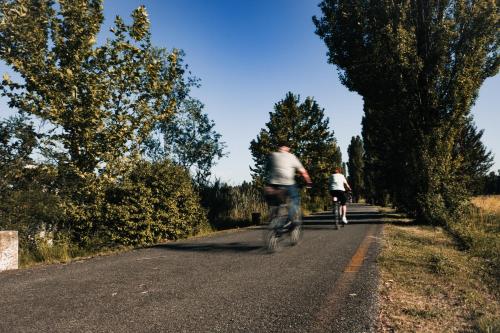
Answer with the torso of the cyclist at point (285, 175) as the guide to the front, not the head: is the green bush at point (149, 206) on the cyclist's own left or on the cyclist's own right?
on the cyclist's own left

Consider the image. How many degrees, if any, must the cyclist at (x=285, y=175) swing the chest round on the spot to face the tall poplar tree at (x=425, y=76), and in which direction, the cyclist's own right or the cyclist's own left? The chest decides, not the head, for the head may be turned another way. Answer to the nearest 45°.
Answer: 0° — they already face it

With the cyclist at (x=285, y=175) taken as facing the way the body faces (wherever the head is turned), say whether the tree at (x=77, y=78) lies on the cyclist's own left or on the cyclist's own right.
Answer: on the cyclist's own left

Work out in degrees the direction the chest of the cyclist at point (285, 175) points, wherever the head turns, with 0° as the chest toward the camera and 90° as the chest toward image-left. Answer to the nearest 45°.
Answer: approximately 225°

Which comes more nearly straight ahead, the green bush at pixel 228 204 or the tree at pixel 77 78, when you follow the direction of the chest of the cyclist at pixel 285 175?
the green bush

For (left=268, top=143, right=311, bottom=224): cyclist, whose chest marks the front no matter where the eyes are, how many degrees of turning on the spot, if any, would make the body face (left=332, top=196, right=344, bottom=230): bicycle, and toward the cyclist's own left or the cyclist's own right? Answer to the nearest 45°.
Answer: approximately 45° to the cyclist's own left

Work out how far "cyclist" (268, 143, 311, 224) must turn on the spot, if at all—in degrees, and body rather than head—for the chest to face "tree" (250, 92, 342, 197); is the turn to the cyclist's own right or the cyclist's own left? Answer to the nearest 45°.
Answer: approximately 45° to the cyclist's own left

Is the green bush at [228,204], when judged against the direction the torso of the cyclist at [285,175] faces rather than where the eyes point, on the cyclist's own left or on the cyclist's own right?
on the cyclist's own left
